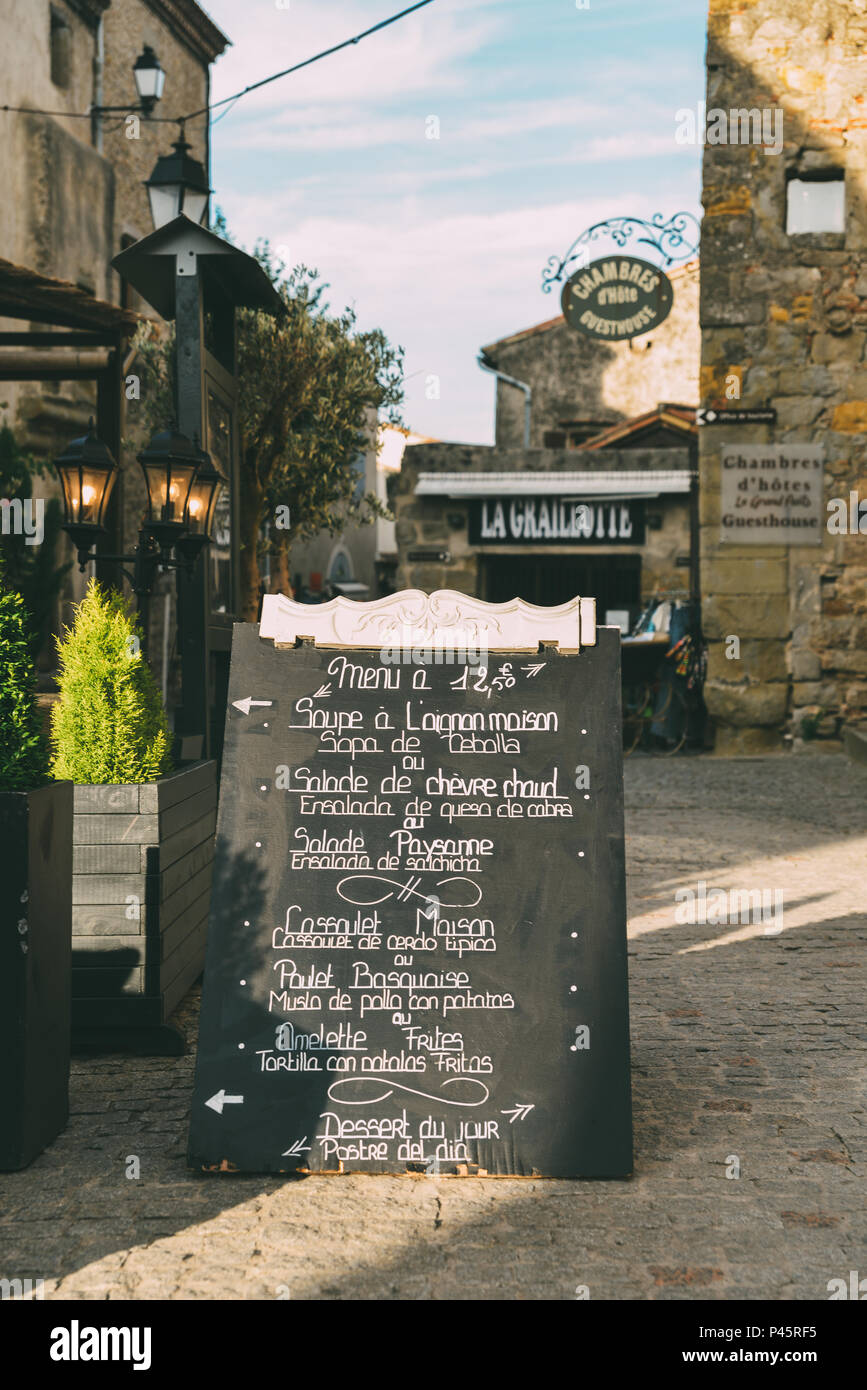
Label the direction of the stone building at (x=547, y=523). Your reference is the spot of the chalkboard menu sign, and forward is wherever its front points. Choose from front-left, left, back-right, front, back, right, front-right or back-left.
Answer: back

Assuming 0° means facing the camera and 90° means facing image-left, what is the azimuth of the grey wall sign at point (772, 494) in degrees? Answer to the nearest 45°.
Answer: approximately 0°

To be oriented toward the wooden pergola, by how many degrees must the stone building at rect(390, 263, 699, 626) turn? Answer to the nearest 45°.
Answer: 0° — it already faces it

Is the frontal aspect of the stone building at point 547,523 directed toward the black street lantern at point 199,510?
yes

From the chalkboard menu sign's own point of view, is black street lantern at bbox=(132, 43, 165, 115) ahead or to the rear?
to the rear
